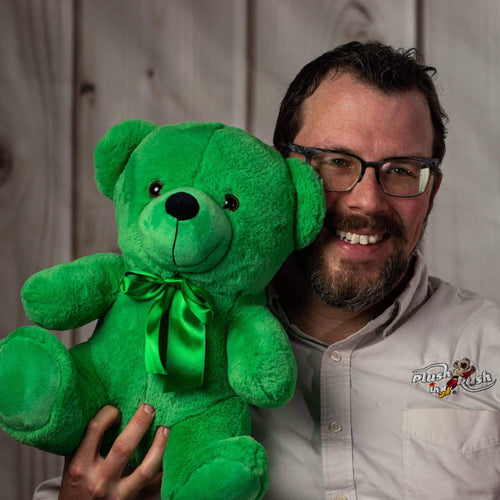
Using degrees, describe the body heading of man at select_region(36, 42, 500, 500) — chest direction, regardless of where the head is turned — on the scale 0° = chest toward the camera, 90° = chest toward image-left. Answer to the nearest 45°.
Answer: approximately 0°
